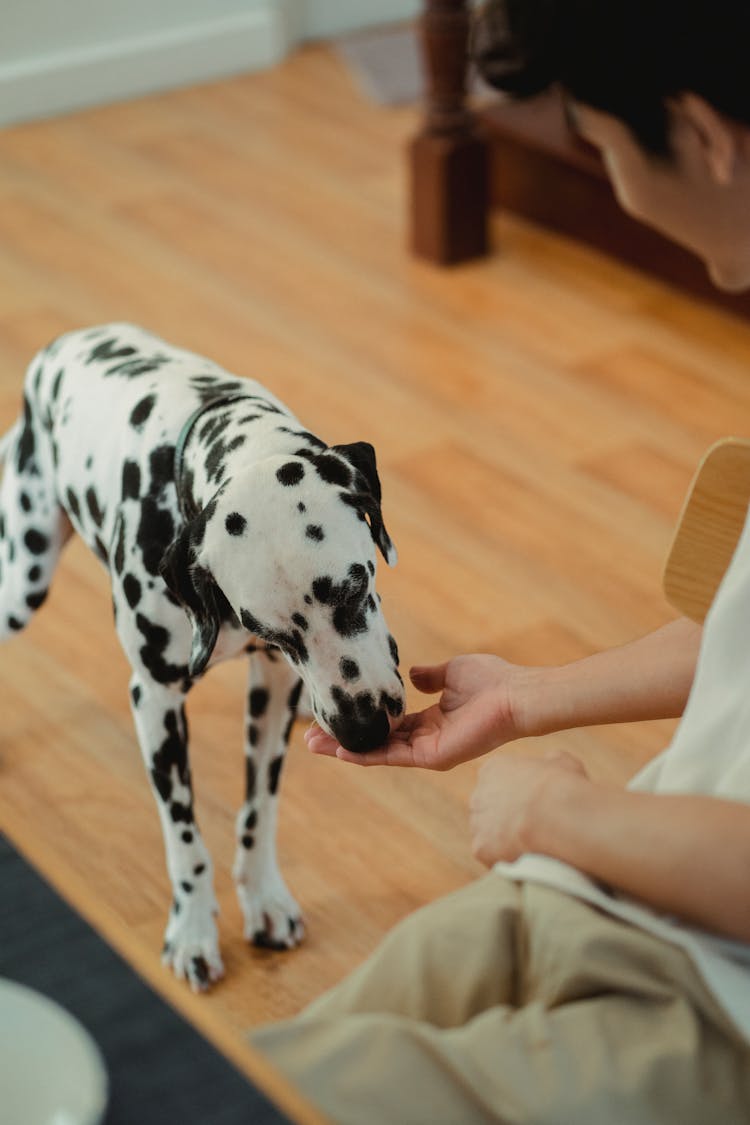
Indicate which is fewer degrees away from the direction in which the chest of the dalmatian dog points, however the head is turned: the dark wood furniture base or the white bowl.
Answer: the white bowl

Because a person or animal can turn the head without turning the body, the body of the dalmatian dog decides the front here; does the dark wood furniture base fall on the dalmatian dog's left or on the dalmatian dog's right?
on the dalmatian dog's left

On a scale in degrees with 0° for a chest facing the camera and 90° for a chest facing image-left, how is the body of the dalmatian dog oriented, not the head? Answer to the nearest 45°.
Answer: approximately 315°

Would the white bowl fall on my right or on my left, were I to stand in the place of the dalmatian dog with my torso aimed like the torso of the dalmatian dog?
on my right
